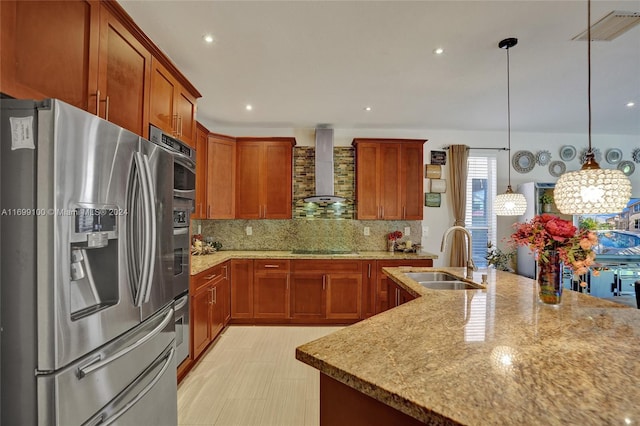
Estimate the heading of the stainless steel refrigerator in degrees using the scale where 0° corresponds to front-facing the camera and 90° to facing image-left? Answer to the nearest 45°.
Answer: approximately 315°

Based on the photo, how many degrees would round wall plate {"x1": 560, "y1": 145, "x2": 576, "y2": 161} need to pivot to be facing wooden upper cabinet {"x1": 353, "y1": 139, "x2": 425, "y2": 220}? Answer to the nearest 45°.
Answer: approximately 45° to its right

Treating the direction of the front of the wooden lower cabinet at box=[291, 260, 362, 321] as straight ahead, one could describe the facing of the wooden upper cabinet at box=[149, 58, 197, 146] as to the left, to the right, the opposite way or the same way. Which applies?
to the left

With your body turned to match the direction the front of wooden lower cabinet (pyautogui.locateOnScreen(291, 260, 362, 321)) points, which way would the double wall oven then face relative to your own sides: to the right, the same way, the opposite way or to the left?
to the left

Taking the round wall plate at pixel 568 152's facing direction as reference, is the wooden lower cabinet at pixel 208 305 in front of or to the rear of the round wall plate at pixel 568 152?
in front

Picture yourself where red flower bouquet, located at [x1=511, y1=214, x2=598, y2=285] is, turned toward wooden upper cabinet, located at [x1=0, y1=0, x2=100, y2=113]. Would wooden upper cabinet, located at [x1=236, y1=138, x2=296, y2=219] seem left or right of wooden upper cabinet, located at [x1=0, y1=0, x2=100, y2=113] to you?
right

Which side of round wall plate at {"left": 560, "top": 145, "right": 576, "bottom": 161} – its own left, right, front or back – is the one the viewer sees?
front

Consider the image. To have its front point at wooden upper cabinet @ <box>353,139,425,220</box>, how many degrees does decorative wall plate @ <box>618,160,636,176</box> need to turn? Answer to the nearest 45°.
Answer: approximately 45° to its right

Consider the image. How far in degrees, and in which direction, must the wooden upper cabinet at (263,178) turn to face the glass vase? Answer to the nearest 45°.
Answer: approximately 45° to its left

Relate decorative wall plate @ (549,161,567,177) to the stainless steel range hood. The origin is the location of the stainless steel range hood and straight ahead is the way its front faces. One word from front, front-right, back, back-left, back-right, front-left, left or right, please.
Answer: left

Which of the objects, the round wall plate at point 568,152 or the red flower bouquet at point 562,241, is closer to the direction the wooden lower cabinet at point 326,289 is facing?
the red flower bouquet

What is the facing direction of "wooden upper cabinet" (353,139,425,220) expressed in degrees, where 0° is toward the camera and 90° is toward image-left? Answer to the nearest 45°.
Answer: approximately 0°

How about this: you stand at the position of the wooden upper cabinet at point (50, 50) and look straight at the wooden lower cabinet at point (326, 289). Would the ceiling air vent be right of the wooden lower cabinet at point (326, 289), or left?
right

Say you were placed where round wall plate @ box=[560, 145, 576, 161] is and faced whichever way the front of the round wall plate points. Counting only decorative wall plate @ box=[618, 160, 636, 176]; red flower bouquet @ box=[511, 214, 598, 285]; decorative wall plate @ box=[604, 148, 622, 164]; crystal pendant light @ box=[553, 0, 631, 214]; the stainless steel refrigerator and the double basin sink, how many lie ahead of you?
4

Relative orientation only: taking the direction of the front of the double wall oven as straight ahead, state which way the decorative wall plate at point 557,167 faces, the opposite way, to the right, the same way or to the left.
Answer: to the right

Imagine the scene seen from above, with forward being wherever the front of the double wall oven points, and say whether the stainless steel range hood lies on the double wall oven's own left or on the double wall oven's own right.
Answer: on the double wall oven's own left

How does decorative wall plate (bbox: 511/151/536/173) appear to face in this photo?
toward the camera
